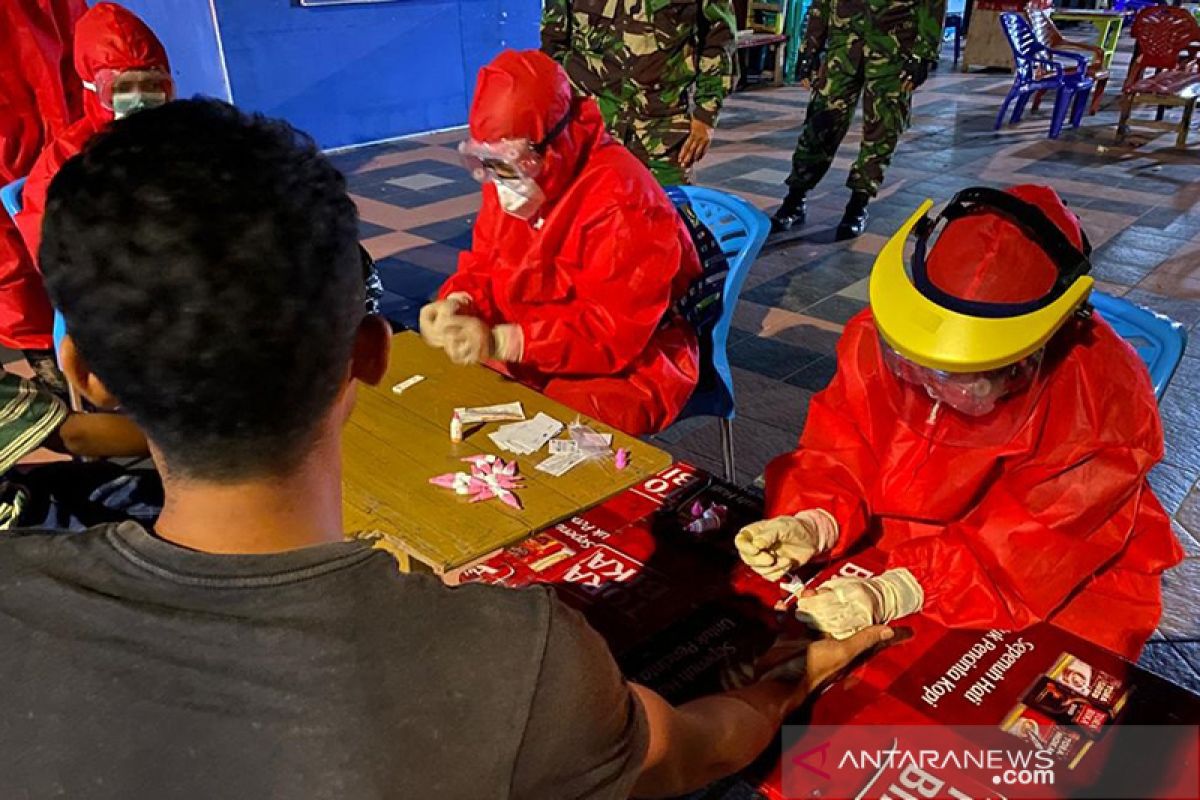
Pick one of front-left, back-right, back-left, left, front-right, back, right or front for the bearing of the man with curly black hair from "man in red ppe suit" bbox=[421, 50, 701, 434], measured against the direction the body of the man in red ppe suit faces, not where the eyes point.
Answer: front-left

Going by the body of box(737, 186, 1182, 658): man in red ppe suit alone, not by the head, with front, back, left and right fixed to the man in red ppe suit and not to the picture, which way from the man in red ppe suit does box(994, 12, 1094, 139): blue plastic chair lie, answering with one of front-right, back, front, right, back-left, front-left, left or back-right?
back-right

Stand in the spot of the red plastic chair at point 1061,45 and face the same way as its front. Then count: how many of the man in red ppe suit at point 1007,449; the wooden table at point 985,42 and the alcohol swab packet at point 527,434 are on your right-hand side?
2

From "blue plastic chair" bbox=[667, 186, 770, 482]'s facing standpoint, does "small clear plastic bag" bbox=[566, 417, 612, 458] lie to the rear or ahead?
ahead

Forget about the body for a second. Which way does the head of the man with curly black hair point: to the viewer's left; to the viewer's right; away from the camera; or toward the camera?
away from the camera

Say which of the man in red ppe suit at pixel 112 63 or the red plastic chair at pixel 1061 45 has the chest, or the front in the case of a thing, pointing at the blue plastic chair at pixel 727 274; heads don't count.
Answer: the man in red ppe suit

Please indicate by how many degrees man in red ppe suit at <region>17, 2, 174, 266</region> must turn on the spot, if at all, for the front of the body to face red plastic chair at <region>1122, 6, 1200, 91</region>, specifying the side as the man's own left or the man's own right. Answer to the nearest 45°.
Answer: approximately 45° to the man's own left

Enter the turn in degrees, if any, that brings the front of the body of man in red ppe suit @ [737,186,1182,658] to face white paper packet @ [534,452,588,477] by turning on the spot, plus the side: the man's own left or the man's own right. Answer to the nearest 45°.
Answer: approximately 45° to the man's own right

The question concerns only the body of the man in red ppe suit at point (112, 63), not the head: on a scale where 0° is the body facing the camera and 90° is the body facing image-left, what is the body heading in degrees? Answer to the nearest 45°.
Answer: approximately 315°

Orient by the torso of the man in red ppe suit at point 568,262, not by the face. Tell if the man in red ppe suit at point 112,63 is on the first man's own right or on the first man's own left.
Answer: on the first man's own right

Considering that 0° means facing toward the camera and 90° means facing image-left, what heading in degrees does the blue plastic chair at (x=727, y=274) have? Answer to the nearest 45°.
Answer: approximately 45°

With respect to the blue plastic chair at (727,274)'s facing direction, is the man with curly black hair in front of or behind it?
in front

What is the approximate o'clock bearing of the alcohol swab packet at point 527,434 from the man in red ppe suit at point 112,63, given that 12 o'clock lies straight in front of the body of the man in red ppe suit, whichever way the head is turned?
The alcohol swab packet is roughly at 1 o'clock from the man in red ppe suit.
